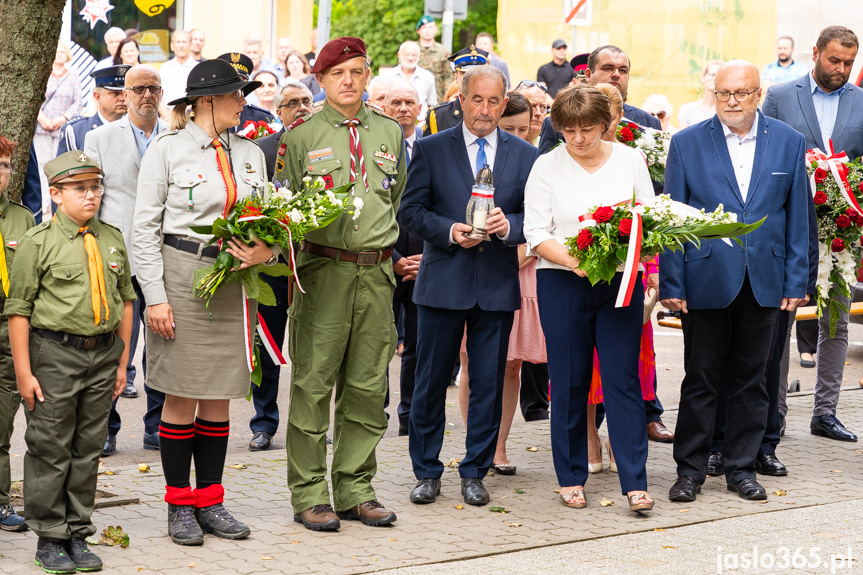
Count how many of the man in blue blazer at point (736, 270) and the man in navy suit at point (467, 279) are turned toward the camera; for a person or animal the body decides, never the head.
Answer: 2

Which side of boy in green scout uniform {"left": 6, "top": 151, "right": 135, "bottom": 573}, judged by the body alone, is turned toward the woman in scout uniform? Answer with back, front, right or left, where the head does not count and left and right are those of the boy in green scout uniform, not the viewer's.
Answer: left

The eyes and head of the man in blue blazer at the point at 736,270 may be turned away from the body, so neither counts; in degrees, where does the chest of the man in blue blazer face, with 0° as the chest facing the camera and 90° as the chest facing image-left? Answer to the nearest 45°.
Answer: approximately 0°

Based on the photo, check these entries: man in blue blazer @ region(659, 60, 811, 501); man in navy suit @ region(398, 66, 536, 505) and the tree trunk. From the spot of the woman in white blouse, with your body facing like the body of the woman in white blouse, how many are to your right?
2

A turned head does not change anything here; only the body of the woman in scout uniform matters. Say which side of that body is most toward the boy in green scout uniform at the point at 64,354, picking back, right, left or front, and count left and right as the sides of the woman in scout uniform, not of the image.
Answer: right

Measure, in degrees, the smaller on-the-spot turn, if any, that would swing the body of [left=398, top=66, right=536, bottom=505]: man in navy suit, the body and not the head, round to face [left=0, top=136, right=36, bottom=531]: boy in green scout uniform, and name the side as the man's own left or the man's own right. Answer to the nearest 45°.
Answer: approximately 45° to the man's own right

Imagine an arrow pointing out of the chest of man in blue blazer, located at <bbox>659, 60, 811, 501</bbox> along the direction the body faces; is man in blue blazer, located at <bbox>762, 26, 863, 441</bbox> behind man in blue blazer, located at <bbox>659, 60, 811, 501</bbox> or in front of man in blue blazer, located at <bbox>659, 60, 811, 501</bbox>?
behind

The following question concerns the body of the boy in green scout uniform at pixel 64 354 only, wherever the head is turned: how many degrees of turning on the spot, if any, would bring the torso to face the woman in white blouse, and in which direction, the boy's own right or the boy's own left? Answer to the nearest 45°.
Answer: approximately 45° to the boy's own left

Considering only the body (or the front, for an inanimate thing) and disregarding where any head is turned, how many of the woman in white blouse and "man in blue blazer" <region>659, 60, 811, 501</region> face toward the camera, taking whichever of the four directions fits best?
2

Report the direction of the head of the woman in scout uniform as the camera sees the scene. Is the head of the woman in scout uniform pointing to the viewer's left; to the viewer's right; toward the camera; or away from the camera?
to the viewer's right

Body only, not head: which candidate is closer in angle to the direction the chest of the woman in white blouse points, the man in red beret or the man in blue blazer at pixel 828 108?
the man in red beret

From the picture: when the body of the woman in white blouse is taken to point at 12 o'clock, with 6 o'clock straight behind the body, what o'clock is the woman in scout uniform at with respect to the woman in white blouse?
The woman in scout uniform is roughly at 2 o'clock from the woman in white blouse.

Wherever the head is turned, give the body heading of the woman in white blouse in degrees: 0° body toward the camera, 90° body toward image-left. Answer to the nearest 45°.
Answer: approximately 0°

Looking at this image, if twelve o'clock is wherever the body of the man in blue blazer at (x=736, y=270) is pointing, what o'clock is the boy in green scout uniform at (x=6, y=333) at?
The boy in green scout uniform is roughly at 2 o'clock from the man in blue blazer.
